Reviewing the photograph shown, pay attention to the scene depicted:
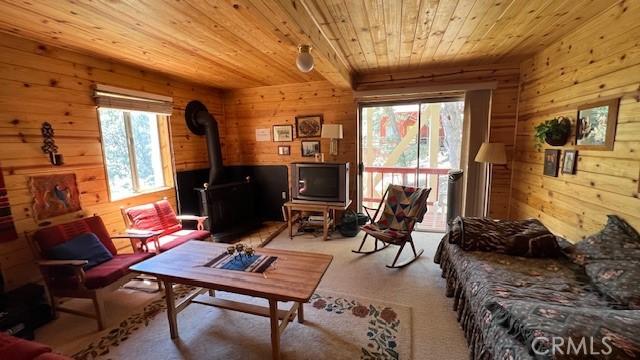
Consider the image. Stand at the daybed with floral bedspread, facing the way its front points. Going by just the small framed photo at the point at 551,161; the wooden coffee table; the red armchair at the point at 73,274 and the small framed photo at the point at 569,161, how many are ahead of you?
2

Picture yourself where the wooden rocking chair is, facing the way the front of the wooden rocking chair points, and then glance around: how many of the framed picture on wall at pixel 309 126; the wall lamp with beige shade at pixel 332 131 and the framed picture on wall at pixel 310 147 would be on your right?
3

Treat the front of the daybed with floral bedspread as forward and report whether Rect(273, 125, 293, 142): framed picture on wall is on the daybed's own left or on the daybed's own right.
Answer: on the daybed's own right

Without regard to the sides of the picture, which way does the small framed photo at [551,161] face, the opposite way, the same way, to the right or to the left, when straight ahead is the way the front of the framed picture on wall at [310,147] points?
to the right

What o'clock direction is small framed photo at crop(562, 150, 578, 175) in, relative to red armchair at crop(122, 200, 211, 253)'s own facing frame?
The small framed photo is roughly at 12 o'clock from the red armchair.

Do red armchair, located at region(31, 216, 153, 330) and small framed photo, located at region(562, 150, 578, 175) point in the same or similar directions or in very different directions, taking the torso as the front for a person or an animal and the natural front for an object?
very different directions

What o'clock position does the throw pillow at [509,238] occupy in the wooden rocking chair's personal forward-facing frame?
The throw pillow is roughly at 9 o'clock from the wooden rocking chair.

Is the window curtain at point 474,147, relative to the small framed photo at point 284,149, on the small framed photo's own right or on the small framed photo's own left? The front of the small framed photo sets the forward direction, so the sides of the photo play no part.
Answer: on the small framed photo's own left
